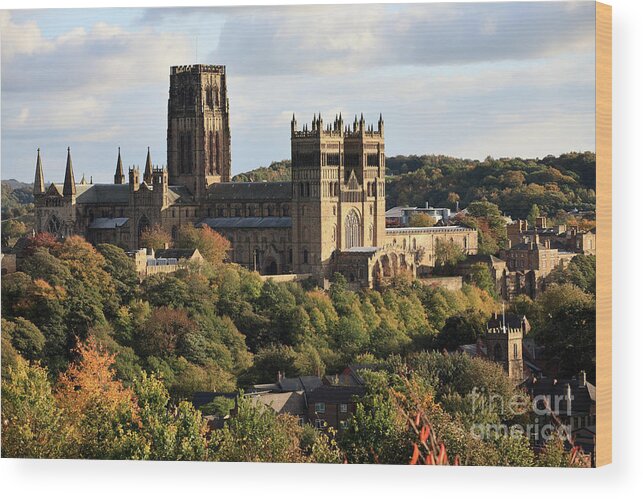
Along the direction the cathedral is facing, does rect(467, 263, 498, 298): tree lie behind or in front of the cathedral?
in front

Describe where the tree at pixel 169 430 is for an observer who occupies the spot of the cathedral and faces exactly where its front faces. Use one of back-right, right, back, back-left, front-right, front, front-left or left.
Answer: front-right

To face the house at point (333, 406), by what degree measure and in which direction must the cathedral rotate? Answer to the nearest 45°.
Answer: approximately 45° to its right

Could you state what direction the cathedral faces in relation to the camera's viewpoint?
facing the viewer and to the right of the viewer

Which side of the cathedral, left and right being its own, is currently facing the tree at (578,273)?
front

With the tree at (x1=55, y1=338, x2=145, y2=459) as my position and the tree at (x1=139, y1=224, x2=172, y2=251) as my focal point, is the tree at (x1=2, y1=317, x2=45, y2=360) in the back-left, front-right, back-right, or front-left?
front-left
